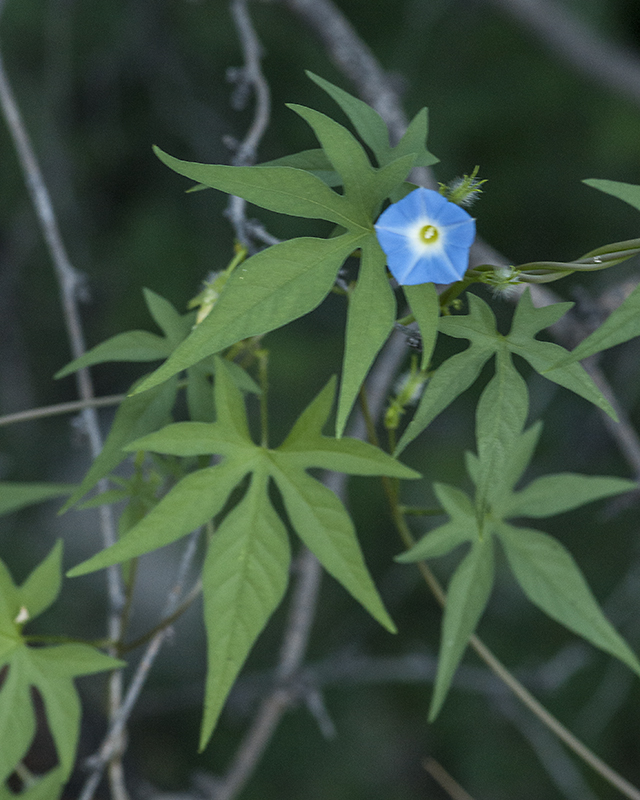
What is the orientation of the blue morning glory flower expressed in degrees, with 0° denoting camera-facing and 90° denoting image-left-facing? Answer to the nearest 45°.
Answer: approximately 0°
